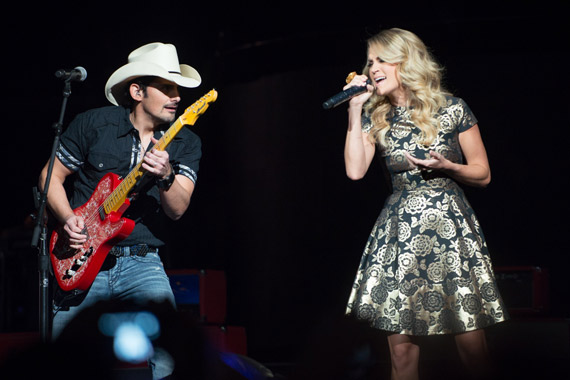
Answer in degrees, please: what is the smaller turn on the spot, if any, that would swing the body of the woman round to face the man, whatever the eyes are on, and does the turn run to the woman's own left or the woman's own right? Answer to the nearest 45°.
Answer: approximately 45° to the woman's own right

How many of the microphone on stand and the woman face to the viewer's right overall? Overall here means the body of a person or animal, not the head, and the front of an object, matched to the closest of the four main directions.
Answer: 1

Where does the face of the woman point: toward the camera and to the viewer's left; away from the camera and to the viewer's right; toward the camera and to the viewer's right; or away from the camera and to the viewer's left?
toward the camera and to the viewer's left

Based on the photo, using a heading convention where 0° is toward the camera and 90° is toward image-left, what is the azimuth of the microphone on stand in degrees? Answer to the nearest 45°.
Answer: approximately 270°

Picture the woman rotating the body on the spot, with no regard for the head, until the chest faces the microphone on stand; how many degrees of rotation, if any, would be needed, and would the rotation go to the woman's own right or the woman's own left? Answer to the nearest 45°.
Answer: approximately 45° to the woman's own right

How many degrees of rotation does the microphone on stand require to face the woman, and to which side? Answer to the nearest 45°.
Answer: approximately 45° to its right
